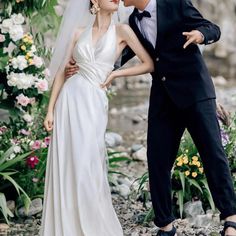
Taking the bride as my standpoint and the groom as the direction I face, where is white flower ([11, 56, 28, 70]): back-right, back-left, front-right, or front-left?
back-left

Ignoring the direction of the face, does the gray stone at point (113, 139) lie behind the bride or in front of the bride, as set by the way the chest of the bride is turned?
behind

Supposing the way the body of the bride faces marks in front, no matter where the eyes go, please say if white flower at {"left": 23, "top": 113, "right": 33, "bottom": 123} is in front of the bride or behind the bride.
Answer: behind

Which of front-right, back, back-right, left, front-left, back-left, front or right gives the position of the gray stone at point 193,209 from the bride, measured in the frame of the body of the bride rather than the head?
back-left

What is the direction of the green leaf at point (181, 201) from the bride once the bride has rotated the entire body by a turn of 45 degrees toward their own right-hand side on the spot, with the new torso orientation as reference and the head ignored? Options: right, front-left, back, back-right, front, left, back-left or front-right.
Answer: back

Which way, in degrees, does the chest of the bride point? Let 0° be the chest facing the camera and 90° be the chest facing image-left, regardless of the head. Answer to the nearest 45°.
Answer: approximately 0°

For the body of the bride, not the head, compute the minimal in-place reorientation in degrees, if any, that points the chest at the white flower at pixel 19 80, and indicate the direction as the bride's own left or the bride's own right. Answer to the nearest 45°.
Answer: approximately 135° to the bride's own right

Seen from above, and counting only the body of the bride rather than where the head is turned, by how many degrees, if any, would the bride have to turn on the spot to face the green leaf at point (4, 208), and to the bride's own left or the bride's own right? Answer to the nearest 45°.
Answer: approximately 135° to the bride's own right

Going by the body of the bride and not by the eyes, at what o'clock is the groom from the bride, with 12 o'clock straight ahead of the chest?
The groom is roughly at 9 o'clock from the bride.
